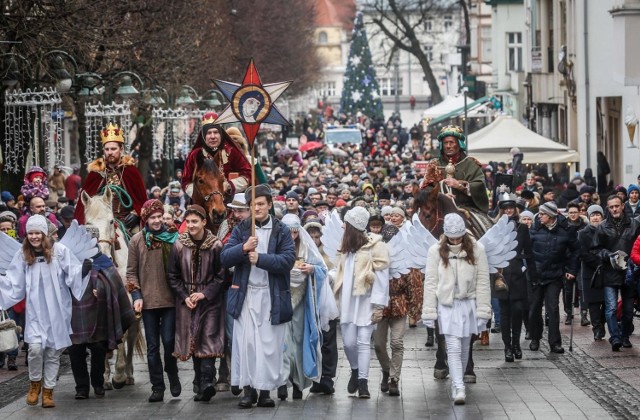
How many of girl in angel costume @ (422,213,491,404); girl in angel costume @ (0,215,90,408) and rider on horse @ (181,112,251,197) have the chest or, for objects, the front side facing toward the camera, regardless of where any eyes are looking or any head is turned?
3

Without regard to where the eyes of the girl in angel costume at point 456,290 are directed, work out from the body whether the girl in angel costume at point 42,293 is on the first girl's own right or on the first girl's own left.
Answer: on the first girl's own right

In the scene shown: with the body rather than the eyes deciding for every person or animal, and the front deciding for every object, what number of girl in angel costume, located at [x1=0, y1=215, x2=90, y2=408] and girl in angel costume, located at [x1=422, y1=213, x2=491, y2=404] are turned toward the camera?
2

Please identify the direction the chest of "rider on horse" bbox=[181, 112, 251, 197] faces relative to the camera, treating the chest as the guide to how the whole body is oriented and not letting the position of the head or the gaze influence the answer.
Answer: toward the camera

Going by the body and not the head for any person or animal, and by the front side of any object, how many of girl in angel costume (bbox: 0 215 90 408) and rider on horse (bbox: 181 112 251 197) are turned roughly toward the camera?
2

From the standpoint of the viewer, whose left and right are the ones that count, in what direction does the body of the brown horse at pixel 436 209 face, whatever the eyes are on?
facing the viewer and to the left of the viewer

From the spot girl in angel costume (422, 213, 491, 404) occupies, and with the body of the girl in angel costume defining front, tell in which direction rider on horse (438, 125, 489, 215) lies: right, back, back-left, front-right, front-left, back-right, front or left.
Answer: back
